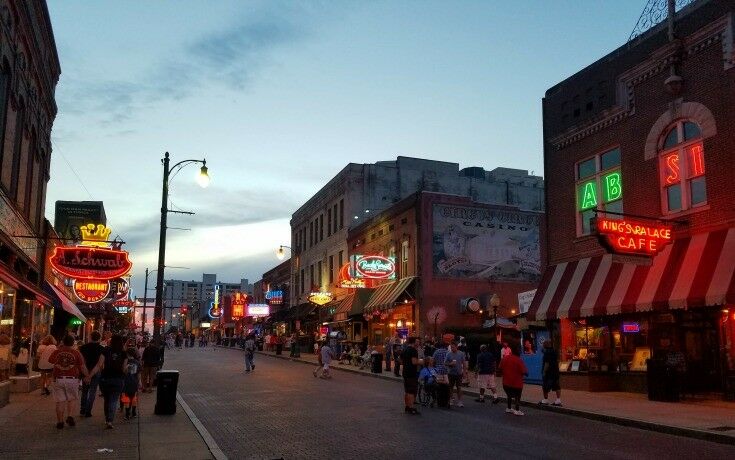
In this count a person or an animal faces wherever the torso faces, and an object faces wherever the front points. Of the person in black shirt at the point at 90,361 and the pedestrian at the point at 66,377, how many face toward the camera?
0

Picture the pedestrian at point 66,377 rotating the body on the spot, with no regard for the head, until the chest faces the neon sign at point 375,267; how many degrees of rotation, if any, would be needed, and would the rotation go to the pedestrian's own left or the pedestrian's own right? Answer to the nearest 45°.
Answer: approximately 45° to the pedestrian's own right

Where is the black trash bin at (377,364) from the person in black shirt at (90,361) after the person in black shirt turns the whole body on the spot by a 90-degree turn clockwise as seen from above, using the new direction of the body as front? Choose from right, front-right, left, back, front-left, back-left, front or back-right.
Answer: front-left

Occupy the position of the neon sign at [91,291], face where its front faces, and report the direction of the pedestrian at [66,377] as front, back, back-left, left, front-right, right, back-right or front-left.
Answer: front

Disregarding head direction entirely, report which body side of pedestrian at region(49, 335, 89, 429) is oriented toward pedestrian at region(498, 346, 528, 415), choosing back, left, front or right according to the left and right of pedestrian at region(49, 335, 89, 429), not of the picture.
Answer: right

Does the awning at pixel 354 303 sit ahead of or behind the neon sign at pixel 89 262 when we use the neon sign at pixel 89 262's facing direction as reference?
behind

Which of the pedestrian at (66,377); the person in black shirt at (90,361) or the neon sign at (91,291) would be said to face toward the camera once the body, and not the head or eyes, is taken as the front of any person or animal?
the neon sign

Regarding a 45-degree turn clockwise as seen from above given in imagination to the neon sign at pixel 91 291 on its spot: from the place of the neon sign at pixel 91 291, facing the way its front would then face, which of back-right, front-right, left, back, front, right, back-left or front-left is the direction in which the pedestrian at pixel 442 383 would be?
left

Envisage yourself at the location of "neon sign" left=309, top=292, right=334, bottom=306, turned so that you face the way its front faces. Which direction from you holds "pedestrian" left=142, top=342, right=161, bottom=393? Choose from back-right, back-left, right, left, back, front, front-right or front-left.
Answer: front

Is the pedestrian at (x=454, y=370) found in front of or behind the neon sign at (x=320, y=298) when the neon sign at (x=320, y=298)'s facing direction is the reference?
in front

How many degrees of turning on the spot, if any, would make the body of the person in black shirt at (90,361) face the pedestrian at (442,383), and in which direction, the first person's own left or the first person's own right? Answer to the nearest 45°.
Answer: approximately 90° to the first person's own right

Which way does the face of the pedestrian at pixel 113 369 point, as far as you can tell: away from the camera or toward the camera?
away from the camera

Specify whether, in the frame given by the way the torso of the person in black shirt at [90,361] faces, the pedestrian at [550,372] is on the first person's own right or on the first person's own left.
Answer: on the first person's own right

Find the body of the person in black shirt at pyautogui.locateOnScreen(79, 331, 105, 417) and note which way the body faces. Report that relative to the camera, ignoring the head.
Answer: away from the camera

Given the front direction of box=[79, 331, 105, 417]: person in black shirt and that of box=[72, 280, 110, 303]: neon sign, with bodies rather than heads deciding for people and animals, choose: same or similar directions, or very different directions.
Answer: very different directions

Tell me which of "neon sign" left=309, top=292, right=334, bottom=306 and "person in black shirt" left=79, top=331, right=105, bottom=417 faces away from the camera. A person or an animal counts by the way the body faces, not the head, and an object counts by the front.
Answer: the person in black shirt

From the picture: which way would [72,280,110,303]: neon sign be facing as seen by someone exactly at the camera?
facing the viewer

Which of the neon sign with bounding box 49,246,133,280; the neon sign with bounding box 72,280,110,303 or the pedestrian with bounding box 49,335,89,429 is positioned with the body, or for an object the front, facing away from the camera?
the pedestrian

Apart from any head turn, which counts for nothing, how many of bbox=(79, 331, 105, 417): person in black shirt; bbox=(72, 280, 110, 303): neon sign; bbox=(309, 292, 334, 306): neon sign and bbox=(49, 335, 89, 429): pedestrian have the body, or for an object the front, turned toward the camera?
2

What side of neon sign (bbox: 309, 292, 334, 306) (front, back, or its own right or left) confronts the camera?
front
